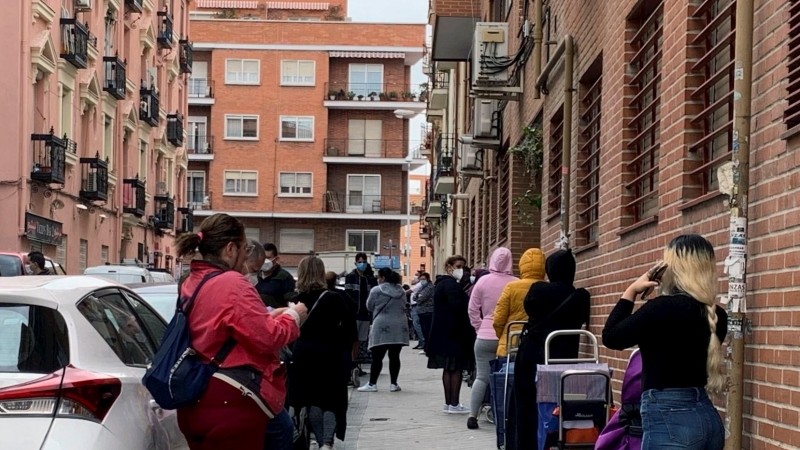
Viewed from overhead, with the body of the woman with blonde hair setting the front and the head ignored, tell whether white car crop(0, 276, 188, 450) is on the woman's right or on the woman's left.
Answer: on the woman's left

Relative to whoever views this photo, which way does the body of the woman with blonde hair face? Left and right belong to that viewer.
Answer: facing away from the viewer and to the left of the viewer

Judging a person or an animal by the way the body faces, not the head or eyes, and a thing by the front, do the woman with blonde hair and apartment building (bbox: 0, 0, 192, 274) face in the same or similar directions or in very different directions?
very different directions

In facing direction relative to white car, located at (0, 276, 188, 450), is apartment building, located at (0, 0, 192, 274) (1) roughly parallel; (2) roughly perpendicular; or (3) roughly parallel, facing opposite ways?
roughly perpendicular

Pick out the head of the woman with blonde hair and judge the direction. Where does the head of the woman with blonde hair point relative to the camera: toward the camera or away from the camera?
away from the camera

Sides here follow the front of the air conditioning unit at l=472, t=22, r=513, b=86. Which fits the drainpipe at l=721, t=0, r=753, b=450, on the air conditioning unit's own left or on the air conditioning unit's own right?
on the air conditioning unit's own left

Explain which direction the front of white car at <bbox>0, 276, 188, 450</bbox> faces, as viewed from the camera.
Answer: facing away from the viewer and to the right of the viewer

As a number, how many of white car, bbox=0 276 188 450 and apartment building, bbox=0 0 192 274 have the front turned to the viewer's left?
0

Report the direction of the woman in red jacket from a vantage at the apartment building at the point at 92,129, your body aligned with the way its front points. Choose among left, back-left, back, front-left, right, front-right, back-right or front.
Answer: front-right

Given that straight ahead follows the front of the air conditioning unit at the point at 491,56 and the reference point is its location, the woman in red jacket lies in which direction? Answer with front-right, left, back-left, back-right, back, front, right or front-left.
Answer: left

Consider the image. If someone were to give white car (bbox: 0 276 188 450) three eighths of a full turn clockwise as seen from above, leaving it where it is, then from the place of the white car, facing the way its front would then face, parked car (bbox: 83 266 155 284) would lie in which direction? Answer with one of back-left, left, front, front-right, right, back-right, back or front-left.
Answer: back

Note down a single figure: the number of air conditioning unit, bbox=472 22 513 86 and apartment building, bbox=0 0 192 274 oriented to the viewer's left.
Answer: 1

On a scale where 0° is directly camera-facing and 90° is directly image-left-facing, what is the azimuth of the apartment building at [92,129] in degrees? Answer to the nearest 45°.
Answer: approximately 315°

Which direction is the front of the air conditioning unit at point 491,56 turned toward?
to the viewer's left

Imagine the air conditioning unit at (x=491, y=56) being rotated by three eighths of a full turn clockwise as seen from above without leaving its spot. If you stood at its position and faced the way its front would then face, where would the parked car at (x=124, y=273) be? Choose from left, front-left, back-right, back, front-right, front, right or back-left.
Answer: left

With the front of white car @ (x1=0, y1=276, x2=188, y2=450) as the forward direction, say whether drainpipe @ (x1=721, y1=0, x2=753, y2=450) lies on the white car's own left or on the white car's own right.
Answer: on the white car's own right
